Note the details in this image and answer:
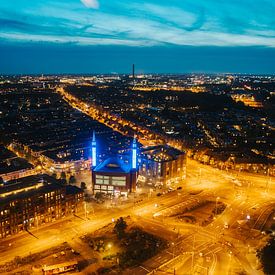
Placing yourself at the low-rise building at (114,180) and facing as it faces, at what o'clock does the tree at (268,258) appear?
The tree is roughly at 11 o'clock from the low-rise building.

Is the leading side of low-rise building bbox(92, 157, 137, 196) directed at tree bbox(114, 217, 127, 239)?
yes

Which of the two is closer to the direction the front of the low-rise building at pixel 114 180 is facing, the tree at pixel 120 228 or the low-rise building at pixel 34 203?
the tree

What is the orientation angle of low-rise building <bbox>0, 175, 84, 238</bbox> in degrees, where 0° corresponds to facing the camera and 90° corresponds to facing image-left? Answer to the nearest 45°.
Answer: approximately 315°

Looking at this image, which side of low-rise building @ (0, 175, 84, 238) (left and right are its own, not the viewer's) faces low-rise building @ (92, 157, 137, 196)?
left

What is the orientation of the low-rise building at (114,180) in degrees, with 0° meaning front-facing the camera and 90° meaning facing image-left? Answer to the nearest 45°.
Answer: approximately 0°
